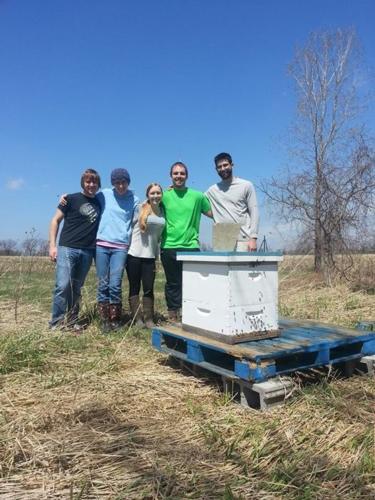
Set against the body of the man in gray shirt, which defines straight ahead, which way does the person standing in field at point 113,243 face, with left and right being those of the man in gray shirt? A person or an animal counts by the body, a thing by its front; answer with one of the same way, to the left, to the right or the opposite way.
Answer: the same way

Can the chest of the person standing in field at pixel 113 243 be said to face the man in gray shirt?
no

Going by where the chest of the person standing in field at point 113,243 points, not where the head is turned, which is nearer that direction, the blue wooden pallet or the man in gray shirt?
the blue wooden pallet

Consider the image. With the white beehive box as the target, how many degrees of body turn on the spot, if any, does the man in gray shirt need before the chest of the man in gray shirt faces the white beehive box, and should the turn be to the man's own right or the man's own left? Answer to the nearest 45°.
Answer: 0° — they already face it

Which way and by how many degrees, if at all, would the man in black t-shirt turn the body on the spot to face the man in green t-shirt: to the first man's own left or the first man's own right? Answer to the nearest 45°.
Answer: approximately 45° to the first man's own left

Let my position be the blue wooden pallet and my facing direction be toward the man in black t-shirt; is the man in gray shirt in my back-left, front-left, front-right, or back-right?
front-right

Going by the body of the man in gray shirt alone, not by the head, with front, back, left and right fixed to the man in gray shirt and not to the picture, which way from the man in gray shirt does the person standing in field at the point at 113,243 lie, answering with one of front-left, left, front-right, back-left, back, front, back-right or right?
right

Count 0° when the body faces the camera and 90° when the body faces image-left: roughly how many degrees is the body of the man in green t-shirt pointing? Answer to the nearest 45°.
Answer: approximately 0°

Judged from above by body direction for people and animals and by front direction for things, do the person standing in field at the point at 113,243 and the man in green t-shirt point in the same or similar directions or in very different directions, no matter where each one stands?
same or similar directions

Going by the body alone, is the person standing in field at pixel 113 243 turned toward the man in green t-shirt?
no

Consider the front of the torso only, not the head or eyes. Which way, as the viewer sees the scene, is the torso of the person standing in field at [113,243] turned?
toward the camera

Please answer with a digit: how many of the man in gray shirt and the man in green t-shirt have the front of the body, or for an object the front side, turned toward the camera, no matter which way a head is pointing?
2

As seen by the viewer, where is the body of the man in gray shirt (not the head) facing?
toward the camera

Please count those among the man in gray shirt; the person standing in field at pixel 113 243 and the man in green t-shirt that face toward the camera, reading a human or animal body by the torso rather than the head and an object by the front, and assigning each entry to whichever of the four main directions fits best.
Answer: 3

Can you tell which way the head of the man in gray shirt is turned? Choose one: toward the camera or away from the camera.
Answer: toward the camera

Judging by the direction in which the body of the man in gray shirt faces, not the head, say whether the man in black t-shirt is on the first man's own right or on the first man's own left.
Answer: on the first man's own right

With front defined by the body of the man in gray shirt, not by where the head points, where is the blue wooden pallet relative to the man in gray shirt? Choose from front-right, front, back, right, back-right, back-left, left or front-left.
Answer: front

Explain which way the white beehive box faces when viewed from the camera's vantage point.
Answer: facing the viewer and to the right of the viewer

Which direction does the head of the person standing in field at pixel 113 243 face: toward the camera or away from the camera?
toward the camera

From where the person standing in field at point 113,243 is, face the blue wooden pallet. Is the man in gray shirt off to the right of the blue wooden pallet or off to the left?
left
